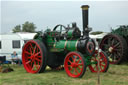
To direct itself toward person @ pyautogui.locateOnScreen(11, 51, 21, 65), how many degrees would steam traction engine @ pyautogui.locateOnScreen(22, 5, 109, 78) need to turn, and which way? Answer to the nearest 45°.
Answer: approximately 180°

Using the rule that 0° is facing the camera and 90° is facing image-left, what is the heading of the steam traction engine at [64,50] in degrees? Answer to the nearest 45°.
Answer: approximately 315°

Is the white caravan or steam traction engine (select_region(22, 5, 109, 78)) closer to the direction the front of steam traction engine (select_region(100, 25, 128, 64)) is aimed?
the steam traction engine

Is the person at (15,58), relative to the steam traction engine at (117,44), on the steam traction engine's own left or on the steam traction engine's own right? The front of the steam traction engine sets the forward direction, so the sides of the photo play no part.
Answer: on the steam traction engine's own right

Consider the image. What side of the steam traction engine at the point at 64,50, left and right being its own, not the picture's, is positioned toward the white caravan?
back

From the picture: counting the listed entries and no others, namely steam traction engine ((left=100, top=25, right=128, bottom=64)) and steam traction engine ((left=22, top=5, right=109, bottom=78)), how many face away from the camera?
0
